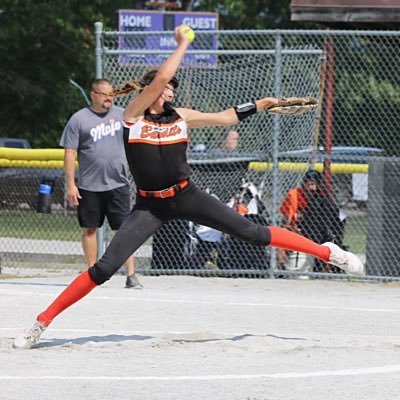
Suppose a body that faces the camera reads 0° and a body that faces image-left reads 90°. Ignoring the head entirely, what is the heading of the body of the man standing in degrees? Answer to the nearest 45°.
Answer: approximately 315°

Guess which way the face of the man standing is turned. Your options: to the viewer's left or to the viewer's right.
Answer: to the viewer's right
